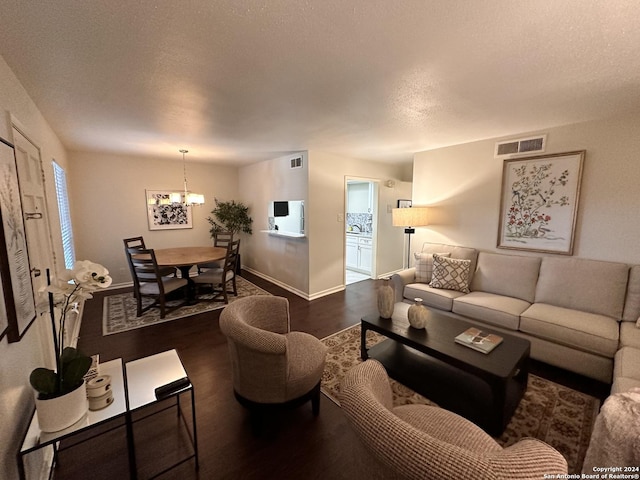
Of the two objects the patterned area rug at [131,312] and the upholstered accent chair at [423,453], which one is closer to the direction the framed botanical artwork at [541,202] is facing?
the upholstered accent chair

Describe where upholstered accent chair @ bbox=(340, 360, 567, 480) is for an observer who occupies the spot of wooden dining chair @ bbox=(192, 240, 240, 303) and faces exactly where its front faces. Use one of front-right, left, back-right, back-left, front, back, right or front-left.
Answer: back-left

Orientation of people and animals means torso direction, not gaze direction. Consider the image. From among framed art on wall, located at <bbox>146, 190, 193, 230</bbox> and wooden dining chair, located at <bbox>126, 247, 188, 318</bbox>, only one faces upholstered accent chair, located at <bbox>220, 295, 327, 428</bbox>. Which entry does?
the framed art on wall

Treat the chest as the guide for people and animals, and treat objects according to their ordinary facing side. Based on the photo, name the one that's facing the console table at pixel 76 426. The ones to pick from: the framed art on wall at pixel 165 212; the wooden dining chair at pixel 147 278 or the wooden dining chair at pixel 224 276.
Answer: the framed art on wall

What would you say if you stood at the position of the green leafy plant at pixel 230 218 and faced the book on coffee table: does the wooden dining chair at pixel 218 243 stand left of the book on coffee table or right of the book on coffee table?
right

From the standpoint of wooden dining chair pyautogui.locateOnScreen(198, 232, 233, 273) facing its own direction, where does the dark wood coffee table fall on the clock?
The dark wood coffee table is roughly at 10 o'clock from the wooden dining chair.

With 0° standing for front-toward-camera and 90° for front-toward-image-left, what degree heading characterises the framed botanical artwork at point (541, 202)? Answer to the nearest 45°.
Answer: approximately 45°

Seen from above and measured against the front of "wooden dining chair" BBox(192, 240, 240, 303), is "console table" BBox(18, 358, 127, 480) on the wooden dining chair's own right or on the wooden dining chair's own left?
on the wooden dining chair's own left

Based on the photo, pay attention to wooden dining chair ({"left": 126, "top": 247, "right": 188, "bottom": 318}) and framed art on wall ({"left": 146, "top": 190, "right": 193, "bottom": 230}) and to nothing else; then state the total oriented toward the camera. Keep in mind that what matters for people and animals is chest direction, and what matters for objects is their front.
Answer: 1

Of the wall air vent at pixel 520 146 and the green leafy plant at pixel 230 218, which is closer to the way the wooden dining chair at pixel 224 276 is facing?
the green leafy plant

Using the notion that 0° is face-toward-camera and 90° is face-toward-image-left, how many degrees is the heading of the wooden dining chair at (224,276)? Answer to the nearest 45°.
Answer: approximately 135°

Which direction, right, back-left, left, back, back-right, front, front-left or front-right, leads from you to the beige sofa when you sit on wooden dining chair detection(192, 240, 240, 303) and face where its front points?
back

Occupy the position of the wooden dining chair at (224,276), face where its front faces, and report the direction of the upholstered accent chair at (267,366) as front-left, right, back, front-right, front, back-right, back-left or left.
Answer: back-left

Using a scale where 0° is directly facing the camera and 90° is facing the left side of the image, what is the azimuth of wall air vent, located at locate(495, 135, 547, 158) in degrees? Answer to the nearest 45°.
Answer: approximately 45°
